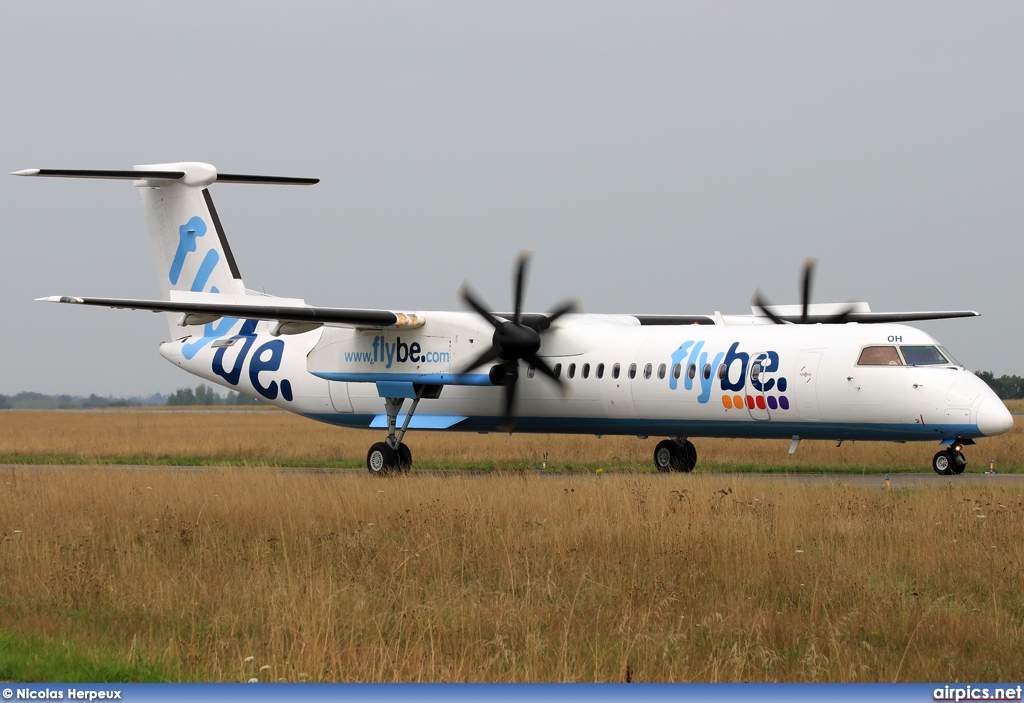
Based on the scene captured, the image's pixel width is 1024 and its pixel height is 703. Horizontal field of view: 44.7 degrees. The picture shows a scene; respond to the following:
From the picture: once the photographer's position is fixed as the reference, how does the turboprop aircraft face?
facing the viewer and to the right of the viewer
